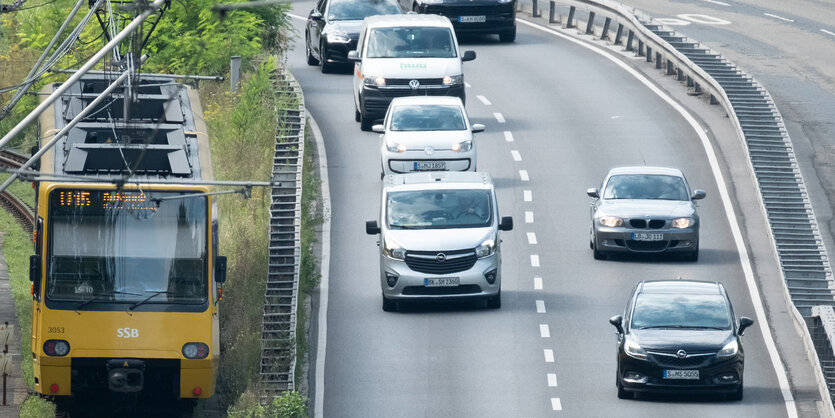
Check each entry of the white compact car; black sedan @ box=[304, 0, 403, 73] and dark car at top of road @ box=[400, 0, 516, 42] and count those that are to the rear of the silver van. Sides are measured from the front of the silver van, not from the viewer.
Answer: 3

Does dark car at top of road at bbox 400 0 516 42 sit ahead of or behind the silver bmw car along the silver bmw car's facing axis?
behind

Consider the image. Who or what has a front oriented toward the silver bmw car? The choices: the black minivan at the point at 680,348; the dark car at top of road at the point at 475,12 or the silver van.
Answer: the dark car at top of road

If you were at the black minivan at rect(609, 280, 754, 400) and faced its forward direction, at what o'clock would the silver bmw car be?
The silver bmw car is roughly at 6 o'clock from the black minivan.

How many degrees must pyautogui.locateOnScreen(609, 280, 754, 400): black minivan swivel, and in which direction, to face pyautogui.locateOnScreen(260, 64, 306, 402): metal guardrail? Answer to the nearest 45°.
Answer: approximately 135° to its right

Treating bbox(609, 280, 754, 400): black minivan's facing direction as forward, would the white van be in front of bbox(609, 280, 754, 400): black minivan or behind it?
behind

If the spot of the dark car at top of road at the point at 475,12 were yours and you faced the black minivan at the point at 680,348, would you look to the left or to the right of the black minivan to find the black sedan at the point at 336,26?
right

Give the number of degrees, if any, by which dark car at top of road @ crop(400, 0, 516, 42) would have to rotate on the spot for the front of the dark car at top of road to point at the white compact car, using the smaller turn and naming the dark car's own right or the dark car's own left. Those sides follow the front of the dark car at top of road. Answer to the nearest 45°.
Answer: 0° — it already faces it

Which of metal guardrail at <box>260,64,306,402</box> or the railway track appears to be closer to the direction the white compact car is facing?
the metal guardrail

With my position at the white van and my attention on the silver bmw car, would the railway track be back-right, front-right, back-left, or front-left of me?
front-right
